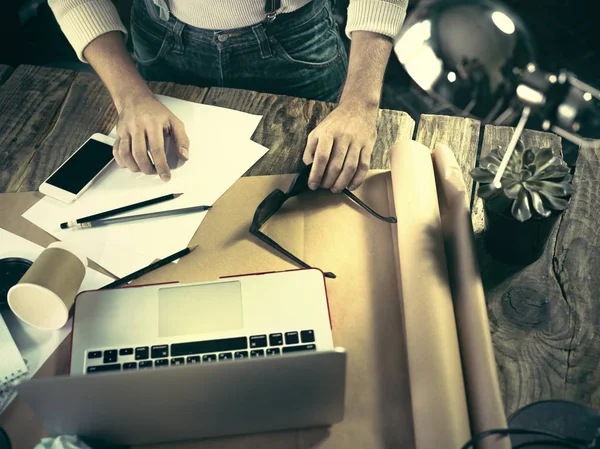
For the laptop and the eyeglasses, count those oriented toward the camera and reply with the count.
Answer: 0

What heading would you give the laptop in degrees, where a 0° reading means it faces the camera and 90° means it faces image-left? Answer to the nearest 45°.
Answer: approximately 180°

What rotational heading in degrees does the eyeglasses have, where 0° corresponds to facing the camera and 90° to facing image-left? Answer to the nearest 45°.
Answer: approximately 135°
